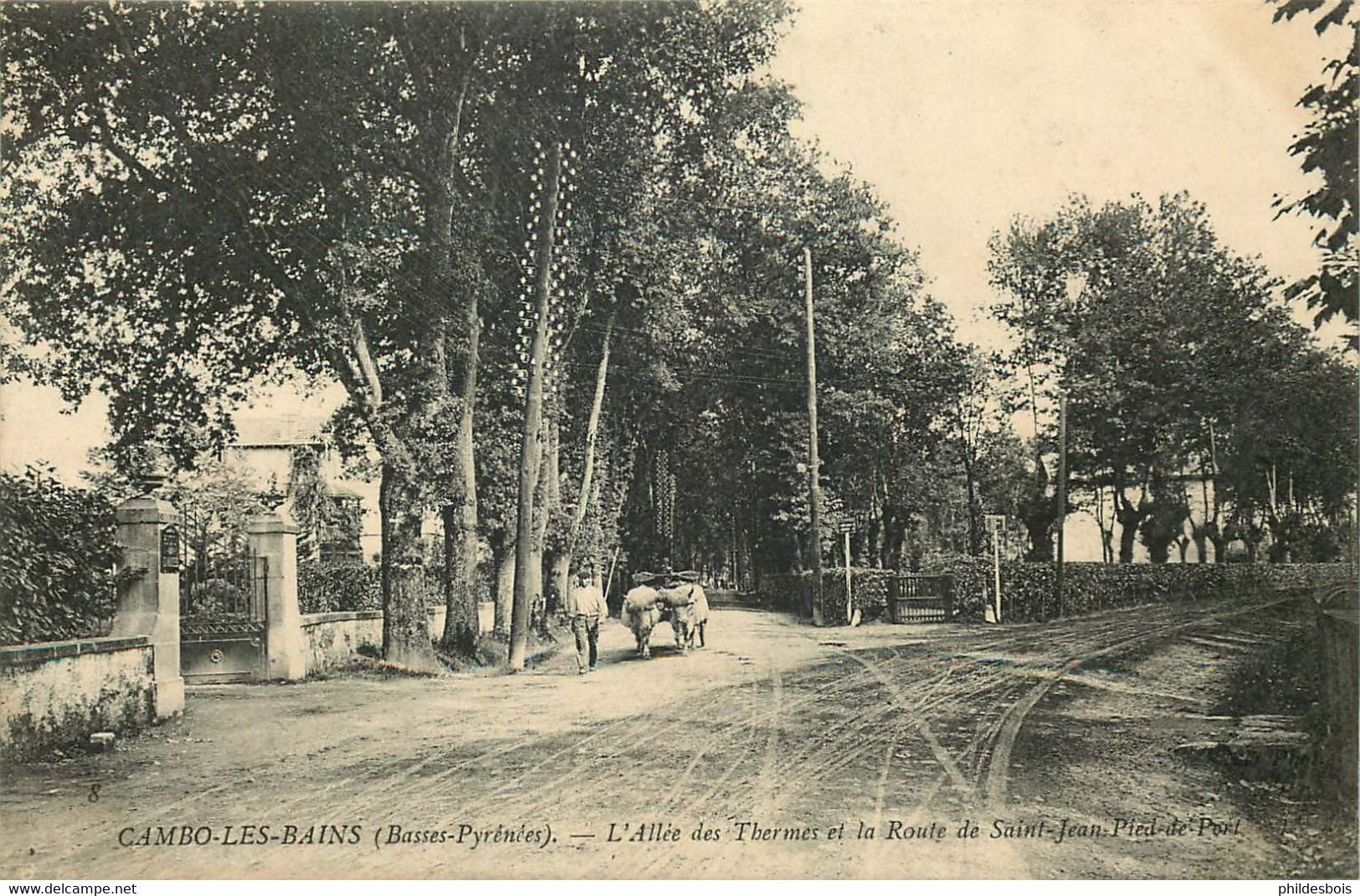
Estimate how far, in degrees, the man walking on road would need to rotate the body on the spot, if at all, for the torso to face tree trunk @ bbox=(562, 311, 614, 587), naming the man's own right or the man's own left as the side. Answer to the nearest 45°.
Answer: approximately 180°

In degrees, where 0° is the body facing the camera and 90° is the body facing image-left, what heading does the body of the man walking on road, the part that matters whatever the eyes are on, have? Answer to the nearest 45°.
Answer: approximately 0°

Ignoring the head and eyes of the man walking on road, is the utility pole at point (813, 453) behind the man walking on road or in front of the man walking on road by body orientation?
behind

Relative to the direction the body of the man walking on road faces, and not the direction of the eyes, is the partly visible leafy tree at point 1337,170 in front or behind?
in front

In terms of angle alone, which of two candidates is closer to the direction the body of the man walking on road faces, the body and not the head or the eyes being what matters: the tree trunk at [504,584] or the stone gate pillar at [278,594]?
the stone gate pillar
